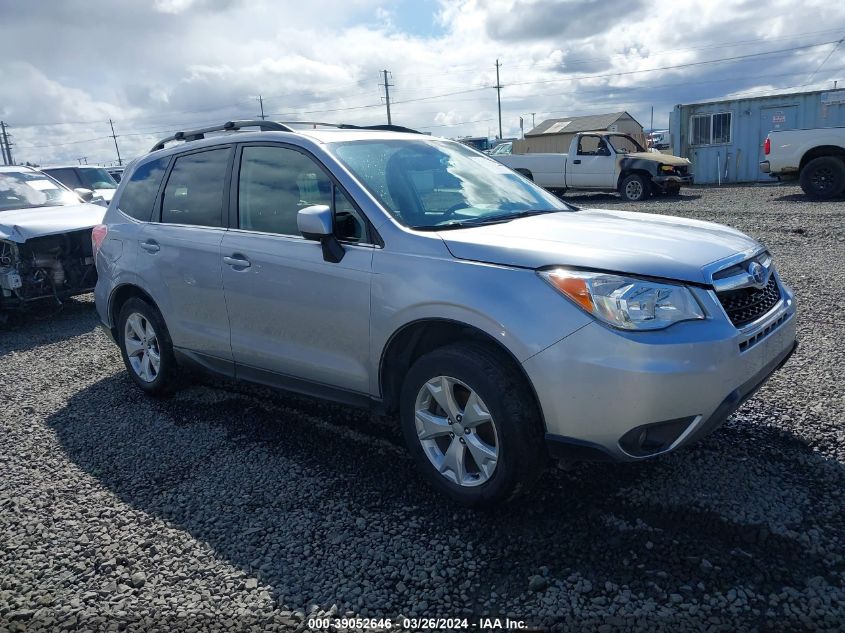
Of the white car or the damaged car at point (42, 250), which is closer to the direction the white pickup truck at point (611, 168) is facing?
the damaged car

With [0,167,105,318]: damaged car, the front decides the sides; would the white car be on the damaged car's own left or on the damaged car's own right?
on the damaged car's own left

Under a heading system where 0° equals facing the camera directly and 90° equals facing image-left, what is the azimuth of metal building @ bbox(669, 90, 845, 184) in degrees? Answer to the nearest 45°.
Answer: approximately 0°

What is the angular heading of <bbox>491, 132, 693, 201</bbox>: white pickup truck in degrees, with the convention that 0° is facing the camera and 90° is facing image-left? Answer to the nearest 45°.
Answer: approximately 315°

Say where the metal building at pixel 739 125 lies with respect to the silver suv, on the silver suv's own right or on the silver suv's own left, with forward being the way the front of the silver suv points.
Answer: on the silver suv's own left

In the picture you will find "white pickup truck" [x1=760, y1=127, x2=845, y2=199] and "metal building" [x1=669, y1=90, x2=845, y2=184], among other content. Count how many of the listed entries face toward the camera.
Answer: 1

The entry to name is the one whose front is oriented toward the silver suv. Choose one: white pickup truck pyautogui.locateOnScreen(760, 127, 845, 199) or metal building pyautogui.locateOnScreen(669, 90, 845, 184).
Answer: the metal building

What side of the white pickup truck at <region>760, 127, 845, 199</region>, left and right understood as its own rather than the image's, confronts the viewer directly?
right

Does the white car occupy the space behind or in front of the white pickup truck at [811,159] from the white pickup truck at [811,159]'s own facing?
behind

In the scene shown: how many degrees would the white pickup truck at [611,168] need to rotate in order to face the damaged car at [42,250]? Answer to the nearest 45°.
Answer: approximately 90° to its right
